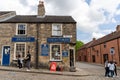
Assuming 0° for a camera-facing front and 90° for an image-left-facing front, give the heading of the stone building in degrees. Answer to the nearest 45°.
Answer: approximately 0°
